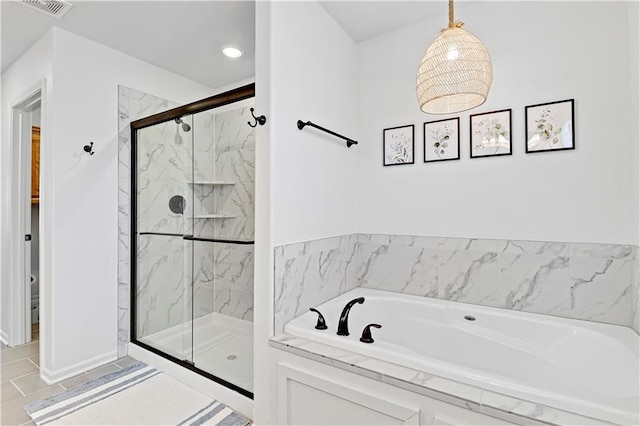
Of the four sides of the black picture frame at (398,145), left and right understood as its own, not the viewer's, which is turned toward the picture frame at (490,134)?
left

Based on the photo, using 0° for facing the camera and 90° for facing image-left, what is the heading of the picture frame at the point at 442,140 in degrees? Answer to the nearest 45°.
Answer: approximately 45°

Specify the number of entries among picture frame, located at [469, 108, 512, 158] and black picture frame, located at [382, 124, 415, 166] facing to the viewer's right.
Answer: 0

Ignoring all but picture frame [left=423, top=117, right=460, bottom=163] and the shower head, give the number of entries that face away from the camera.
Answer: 0

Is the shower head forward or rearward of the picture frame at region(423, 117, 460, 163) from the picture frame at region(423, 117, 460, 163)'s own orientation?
forward

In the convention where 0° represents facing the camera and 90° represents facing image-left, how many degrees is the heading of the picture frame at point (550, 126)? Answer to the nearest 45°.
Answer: approximately 45°

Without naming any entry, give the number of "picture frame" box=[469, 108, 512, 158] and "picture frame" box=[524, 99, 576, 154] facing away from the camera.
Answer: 0

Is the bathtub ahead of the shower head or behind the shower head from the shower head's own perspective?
ahead

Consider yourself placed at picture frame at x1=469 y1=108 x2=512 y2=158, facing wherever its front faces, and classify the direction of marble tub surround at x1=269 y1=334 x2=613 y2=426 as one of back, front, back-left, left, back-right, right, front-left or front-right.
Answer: front-left

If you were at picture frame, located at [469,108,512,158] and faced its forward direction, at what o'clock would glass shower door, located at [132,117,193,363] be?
The glass shower door is roughly at 1 o'clock from the picture frame.

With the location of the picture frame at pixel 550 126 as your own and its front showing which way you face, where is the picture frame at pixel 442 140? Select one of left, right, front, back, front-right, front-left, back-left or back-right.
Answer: front-right
